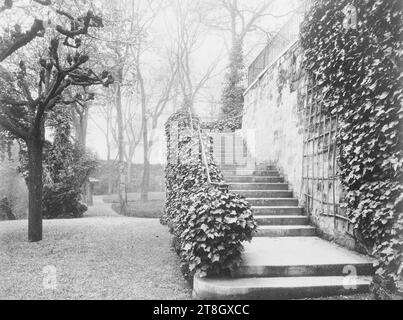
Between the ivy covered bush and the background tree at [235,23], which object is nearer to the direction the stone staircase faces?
the ivy covered bush

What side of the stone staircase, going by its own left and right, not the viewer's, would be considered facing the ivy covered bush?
right

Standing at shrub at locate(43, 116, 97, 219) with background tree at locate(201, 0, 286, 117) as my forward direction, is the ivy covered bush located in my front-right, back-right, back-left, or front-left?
back-right

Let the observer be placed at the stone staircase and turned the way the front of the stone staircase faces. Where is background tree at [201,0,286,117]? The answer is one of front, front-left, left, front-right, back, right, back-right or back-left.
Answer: back

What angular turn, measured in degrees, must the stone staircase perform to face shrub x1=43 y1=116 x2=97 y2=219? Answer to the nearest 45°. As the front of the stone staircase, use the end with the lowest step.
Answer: approximately 135° to its right

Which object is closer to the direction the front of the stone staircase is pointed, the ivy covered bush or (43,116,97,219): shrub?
the ivy covered bush

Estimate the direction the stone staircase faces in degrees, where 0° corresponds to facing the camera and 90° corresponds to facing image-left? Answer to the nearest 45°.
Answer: approximately 0°
